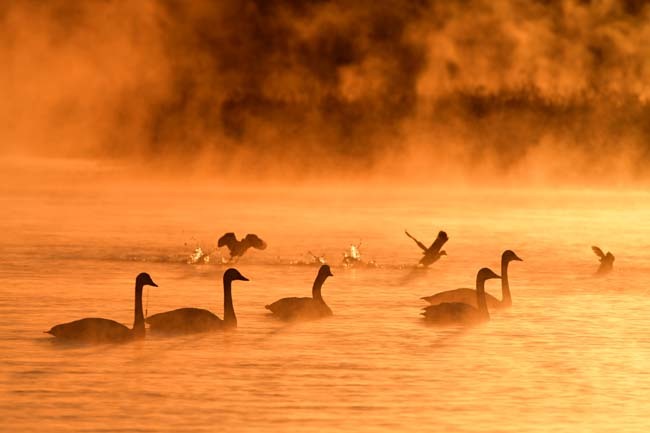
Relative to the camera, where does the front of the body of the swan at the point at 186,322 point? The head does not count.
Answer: to the viewer's right

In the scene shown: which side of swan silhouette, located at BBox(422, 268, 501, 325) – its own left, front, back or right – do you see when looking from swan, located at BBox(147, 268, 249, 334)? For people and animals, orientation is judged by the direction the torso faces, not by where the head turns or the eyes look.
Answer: back

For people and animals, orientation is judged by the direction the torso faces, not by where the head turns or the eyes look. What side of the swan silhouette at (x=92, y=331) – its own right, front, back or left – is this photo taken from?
right

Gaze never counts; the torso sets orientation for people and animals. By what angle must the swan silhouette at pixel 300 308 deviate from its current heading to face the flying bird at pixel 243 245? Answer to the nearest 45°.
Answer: approximately 90° to its left

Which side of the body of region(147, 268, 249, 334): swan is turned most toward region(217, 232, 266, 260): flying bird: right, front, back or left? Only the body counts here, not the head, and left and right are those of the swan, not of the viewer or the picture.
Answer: left

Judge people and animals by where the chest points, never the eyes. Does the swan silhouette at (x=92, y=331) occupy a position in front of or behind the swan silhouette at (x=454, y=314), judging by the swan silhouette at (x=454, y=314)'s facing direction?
behind

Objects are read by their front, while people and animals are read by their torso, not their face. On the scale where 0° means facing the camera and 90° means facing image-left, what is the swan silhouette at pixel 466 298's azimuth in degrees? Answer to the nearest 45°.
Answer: approximately 270°

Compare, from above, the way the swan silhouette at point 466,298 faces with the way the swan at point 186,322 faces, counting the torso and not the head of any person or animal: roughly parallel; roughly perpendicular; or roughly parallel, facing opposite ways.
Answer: roughly parallel

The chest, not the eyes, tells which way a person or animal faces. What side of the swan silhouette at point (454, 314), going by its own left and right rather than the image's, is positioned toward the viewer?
right

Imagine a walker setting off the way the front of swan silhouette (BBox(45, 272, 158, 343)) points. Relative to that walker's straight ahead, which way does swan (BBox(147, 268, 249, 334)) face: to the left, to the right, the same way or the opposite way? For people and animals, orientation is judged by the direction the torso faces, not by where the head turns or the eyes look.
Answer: the same way
